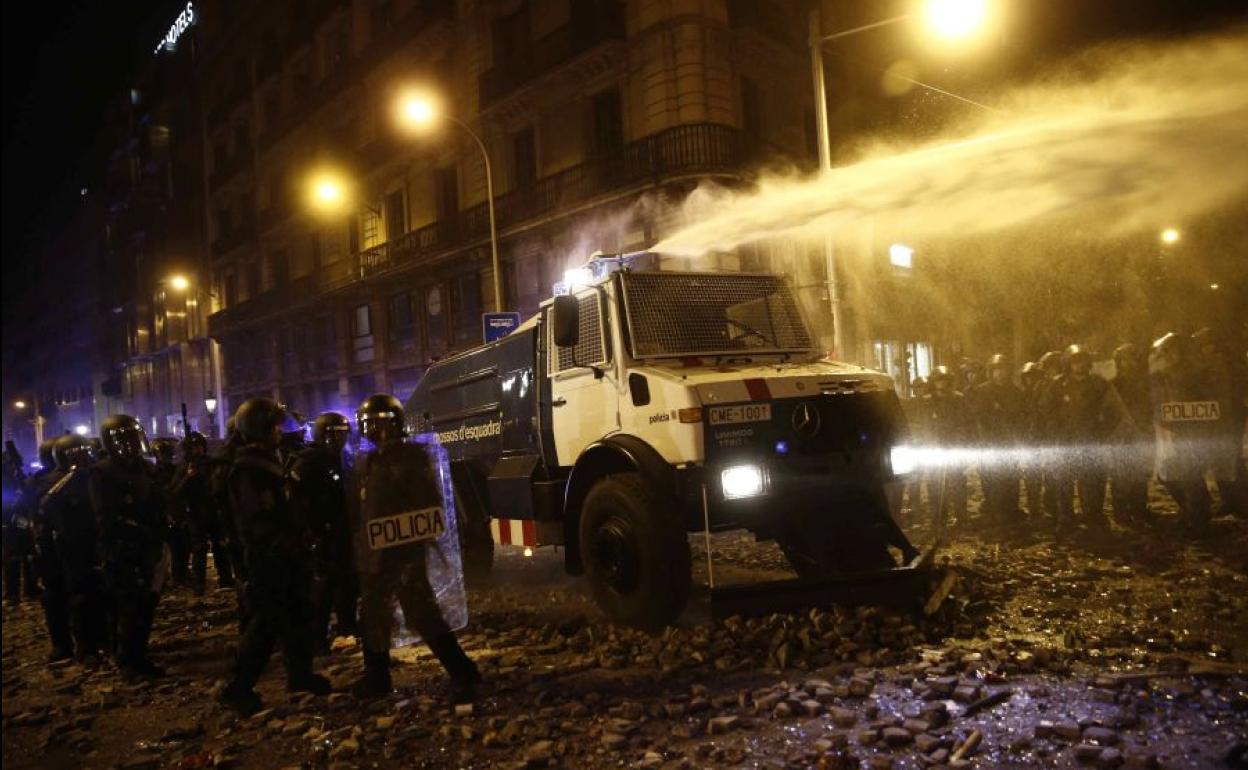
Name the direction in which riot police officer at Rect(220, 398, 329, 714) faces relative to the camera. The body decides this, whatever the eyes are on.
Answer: to the viewer's right

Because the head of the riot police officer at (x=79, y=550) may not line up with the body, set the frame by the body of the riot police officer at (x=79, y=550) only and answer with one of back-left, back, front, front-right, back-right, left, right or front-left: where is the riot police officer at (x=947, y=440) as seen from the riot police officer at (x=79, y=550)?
front

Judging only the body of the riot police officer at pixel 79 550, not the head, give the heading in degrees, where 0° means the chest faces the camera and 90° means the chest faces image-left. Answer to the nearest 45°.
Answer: approximately 270°

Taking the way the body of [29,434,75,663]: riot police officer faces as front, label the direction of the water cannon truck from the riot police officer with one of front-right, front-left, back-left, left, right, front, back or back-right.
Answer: front-right

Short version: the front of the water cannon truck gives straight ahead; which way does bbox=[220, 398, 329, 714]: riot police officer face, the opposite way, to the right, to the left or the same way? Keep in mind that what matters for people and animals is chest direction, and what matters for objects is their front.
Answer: to the left

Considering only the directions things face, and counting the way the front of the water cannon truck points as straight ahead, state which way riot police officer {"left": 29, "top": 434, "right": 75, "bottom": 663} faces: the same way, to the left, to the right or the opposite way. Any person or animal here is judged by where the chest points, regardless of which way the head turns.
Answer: to the left

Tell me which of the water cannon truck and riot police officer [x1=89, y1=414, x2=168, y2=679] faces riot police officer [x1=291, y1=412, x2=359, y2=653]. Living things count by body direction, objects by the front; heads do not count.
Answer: riot police officer [x1=89, y1=414, x2=168, y2=679]

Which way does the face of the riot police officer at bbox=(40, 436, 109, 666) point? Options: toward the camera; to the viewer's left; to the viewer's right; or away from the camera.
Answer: to the viewer's right

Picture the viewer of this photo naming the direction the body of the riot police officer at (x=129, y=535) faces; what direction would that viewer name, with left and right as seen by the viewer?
facing the viewer and to the right of the viewer

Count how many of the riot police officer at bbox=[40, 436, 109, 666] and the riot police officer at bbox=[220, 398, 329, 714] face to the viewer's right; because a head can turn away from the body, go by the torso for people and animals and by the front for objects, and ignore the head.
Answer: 2

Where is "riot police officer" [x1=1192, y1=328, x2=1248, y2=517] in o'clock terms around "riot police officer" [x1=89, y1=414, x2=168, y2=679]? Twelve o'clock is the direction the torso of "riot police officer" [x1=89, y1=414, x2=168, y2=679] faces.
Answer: "riot police officer" [x1=1192, y1=328, x2=1248, y2=517] is roughly at 11 o'clock from "riot police officer" [x1=89, y1=414, x2=168, y2=679].

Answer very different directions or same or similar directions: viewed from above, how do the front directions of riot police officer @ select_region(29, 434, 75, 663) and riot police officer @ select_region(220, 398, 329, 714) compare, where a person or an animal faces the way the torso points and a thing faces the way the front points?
same or similar directions

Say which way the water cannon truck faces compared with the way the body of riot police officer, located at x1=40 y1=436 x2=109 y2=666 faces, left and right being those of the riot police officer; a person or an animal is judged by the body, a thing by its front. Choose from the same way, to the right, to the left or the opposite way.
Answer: to the right

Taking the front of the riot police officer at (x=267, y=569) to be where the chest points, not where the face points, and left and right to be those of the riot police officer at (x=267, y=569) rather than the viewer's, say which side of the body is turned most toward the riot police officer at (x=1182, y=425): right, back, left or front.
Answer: front

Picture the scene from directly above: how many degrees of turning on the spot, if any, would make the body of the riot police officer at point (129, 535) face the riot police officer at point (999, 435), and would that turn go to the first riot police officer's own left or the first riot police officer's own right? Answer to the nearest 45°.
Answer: approximately 45° to the first riot police officer's own left

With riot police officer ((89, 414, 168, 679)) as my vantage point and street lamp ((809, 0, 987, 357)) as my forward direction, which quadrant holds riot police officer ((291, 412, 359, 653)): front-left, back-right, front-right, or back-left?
front-right
